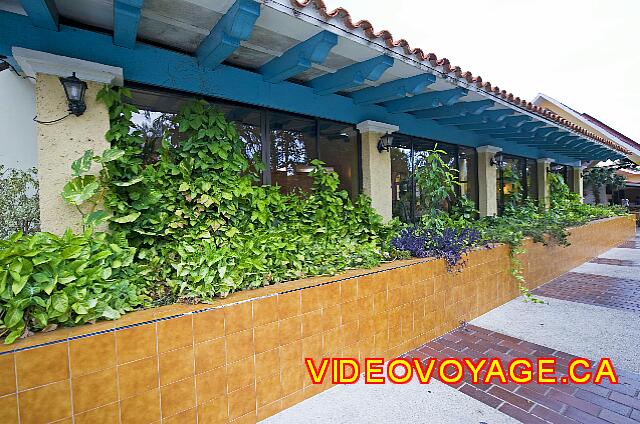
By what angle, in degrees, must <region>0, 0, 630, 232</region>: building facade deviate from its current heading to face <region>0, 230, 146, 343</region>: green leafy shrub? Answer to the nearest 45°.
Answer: approximately 90° to its right

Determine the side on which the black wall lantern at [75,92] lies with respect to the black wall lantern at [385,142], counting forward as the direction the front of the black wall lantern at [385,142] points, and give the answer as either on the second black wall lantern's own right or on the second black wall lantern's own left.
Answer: on the second black wall lantern's own right

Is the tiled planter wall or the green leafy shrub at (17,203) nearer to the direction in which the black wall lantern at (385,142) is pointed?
the tiled planter wall

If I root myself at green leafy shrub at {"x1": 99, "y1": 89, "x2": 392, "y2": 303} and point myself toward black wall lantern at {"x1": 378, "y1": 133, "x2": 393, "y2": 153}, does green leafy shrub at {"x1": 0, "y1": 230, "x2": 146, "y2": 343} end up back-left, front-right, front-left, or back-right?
back-right

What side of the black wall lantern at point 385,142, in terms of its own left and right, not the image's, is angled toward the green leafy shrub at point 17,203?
right

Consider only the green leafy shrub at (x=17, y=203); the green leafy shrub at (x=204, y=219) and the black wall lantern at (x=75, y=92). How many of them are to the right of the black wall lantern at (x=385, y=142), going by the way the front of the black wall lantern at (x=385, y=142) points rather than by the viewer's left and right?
3

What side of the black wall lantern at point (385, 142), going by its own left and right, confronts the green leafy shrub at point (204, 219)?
right

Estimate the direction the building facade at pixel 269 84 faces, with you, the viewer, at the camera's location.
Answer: facing the viewer and to the right of the viewer

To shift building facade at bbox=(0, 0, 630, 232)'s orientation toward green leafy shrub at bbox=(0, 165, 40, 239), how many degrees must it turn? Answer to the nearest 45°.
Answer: approximately 135° to its right

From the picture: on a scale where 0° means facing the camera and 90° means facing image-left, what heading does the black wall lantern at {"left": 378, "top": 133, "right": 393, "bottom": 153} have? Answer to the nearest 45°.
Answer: approximately 315°
